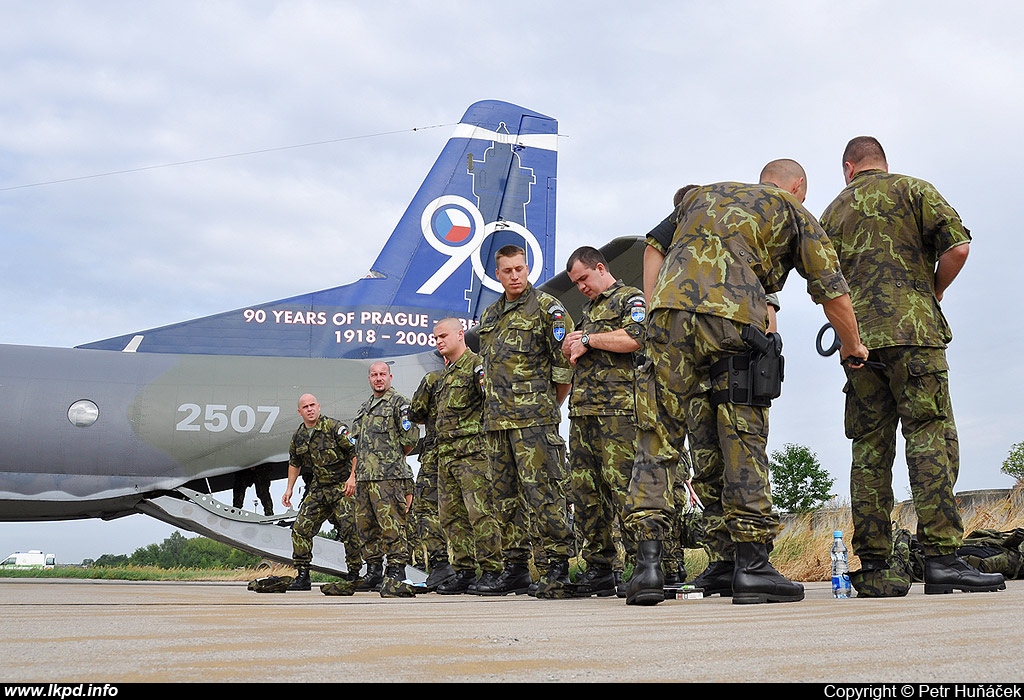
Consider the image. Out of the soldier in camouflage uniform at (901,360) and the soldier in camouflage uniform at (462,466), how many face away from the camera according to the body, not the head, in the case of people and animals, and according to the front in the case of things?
1

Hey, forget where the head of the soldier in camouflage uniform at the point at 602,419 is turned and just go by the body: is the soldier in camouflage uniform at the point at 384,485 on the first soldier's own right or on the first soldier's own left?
on the first soldier's own right

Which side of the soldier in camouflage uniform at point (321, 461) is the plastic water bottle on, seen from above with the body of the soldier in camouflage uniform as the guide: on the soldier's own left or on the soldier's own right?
on the soldier's own left

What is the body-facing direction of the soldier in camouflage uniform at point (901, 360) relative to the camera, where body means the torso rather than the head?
away from the camera

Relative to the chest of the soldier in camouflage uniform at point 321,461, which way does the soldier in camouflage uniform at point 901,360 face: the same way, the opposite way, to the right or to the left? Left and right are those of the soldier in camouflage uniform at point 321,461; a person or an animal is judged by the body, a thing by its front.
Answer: the opposite way

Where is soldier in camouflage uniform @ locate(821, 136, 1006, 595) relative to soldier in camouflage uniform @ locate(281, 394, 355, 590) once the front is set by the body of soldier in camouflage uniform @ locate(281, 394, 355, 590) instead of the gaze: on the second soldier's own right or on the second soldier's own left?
on the second soldier's own left

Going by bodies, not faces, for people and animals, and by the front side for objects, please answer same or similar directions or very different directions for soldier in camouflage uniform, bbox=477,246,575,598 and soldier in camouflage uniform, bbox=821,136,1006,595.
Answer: very different directions

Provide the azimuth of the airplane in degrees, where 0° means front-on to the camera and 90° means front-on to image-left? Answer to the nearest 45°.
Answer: approximately 90°

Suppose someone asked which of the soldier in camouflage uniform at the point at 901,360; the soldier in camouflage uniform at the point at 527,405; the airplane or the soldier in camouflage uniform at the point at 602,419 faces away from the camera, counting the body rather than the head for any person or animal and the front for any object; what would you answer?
the soldier in camouflage uniform at the point at 901,360

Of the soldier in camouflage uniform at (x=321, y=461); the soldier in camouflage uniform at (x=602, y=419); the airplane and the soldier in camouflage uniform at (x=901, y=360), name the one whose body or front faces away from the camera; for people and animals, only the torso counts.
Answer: the soldier in camouflage uniform at (x=901, y=360)
